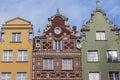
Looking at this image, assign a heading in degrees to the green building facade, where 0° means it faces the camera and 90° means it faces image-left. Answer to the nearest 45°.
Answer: approximately 0°

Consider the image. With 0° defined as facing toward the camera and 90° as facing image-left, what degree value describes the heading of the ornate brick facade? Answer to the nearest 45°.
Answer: approximately 0°

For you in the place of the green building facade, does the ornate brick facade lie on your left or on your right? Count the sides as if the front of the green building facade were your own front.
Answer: on your right

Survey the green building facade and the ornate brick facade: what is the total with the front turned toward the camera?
2

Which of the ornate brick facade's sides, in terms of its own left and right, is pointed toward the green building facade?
left
